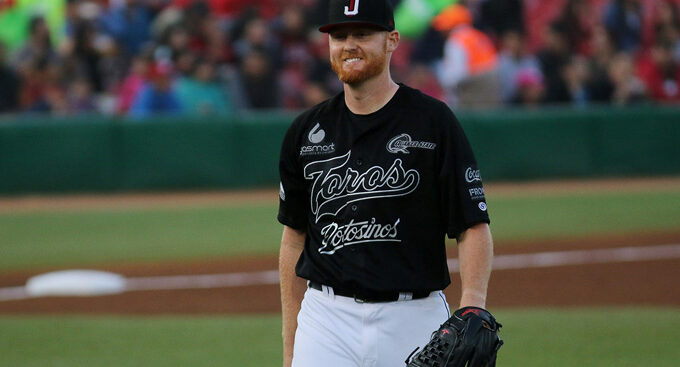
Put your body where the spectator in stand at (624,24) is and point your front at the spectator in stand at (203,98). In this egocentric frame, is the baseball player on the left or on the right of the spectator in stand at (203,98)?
left

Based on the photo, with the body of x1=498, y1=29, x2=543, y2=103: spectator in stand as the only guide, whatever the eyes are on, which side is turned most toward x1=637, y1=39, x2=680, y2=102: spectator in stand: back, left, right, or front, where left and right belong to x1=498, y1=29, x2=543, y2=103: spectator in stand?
left

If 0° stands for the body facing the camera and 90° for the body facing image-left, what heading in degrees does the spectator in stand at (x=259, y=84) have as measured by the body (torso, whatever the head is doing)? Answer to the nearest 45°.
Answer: approximately 0°

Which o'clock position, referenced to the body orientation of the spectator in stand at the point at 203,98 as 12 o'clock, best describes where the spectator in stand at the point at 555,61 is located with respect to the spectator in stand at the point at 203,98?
the spectator in stand at the point at 555,61 is roughly at 9 o'clock from the spectator in stand at the point at 203,98.

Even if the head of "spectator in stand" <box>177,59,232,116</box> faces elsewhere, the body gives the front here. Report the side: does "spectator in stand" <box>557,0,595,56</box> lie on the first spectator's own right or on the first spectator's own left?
on the first spectator's own left
